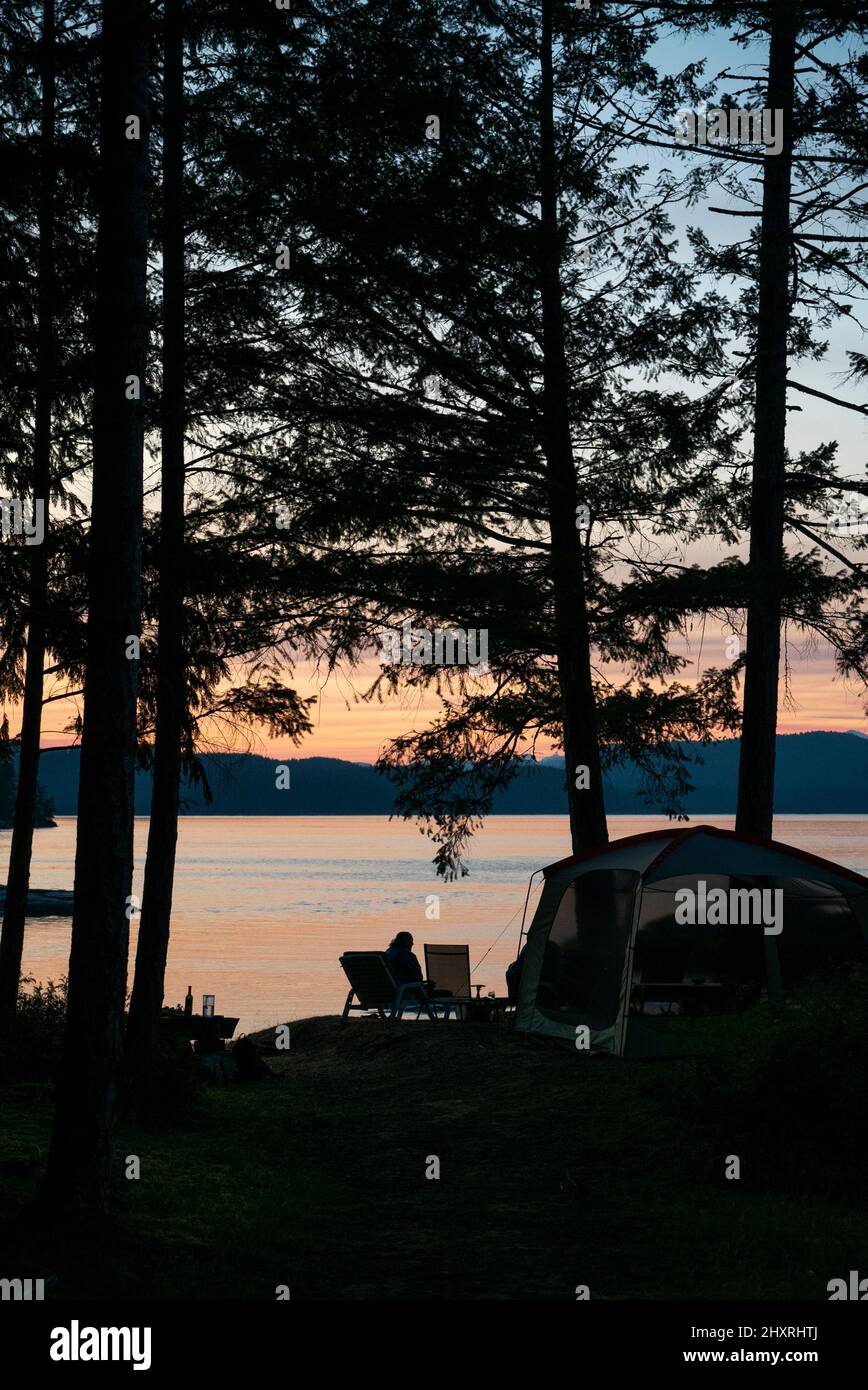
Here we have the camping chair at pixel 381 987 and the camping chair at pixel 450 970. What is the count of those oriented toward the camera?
0

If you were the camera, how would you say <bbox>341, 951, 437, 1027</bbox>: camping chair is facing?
facing away from the viewer and to the right of the viewer

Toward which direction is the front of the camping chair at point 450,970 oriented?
away from the camera

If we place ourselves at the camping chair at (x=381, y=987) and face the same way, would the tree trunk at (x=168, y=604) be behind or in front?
behind
